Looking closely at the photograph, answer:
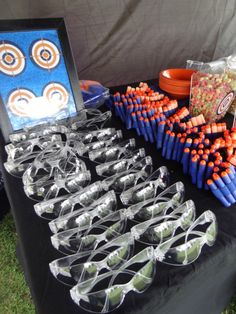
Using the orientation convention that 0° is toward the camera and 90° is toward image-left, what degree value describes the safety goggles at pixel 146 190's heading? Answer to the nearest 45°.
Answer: approximately 315°
